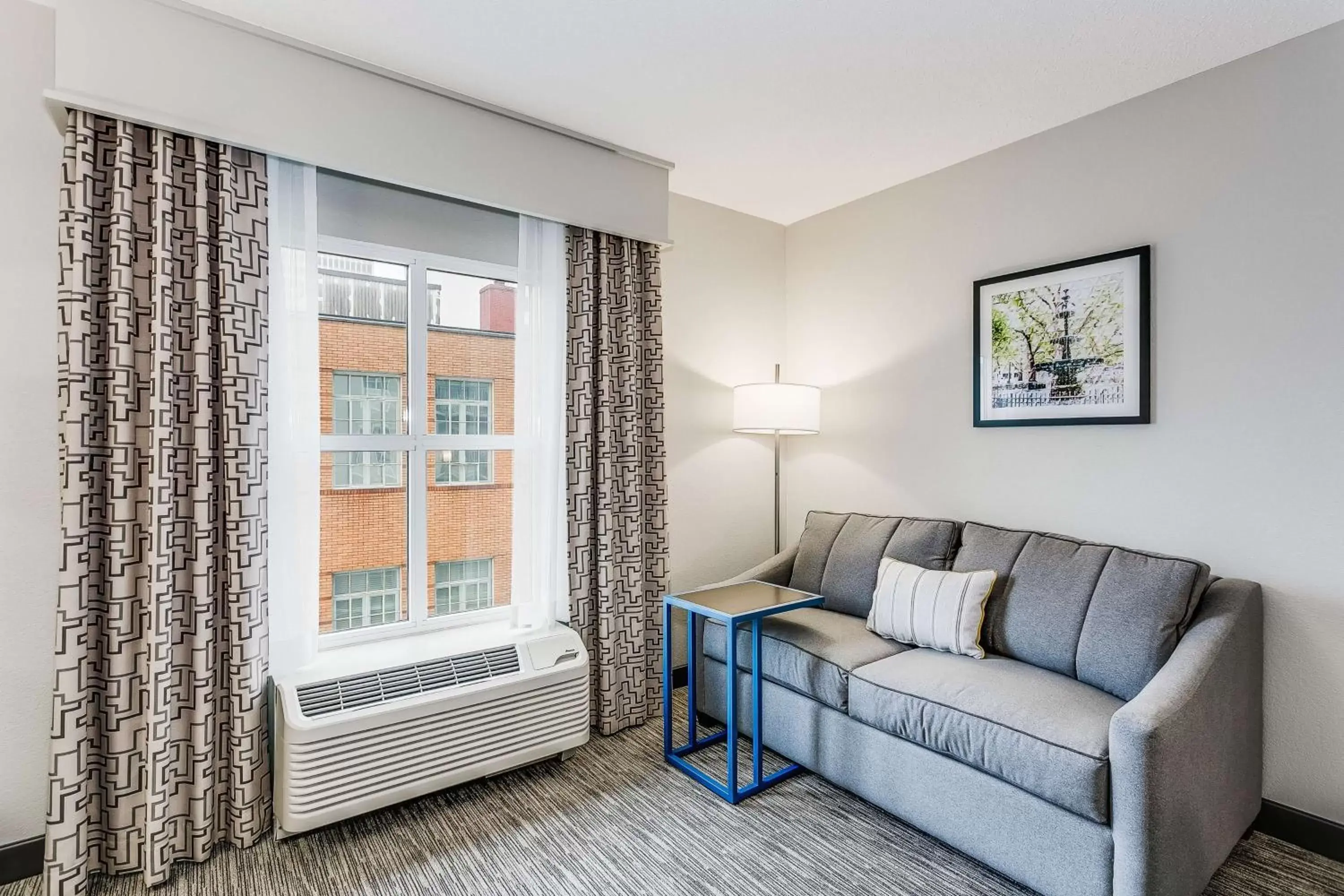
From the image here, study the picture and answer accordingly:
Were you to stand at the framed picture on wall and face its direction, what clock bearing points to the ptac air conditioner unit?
The ptac air conditioner unit is roughly at 12 o'clock from the framed picture on wall.

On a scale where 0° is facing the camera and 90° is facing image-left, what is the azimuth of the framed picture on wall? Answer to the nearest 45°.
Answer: approximately 45°

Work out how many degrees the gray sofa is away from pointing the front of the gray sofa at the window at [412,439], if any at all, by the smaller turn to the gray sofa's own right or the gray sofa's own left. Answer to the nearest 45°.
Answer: approximately 45° to the gray sofa's own right
